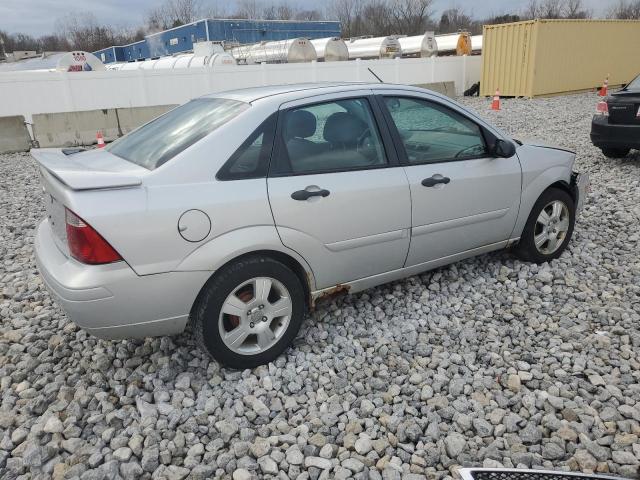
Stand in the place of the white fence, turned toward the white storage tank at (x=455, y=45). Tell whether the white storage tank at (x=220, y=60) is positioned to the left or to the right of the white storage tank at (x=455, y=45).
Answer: left

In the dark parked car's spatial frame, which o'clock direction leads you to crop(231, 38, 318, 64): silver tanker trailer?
The silver tanker trailer is roughly at 9 o'clock from the dark parked car.

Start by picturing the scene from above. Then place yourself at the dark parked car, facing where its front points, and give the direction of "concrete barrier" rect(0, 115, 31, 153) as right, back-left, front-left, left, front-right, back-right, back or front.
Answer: back-left

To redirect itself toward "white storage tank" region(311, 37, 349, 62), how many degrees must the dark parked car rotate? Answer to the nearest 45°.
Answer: approximately 90° to its left

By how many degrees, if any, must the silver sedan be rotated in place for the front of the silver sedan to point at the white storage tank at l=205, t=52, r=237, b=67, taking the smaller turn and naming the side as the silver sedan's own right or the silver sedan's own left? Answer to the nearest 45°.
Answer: approximately 45° to the silver sedan's own left

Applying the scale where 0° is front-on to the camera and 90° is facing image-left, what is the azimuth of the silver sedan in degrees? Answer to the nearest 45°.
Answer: approximately 225°

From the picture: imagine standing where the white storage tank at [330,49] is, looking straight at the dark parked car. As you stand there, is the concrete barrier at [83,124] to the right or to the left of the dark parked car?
right

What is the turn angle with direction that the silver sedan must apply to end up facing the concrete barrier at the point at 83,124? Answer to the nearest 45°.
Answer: approximately 90° to its left

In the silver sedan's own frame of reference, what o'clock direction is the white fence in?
The white fence is roughly at 10 o'clock from the silver sedan.

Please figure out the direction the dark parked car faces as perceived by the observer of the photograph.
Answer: facing away from the viewer and to the right of the viewer

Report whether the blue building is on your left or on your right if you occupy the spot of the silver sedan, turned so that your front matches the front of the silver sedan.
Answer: on your left

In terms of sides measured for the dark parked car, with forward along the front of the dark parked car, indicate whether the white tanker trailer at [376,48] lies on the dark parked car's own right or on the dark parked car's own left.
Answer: on the dark parked car's own left

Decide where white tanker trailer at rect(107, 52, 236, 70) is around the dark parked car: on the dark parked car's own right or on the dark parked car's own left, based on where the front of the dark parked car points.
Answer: on the dark parked car's own left

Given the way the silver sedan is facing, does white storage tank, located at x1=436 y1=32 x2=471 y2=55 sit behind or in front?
in front
